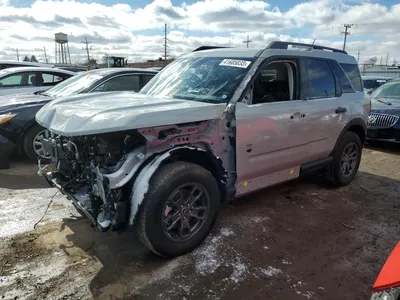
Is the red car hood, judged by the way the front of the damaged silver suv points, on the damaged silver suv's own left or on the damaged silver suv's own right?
on the damaged silver suv's own left

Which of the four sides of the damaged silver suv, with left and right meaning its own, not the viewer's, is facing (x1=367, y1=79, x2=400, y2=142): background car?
back

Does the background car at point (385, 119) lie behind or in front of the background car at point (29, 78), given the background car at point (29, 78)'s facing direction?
behind

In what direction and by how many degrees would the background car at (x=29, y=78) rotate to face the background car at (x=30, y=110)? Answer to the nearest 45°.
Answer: approximately 90° to its left

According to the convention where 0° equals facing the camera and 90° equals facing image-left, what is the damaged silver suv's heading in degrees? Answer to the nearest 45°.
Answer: approximately 45°

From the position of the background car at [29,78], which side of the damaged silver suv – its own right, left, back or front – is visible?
right

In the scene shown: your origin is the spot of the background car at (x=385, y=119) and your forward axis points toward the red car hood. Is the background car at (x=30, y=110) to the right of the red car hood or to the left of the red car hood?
right

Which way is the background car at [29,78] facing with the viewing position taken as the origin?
facing to the left of the viewer

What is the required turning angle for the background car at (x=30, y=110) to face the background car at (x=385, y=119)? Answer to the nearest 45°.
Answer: approximately 135° to its left

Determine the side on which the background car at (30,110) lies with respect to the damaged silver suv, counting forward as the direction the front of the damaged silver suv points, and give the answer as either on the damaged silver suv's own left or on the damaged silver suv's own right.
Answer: on the damaged silver suv's own right
